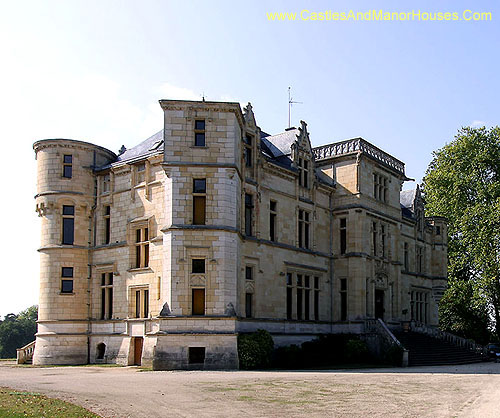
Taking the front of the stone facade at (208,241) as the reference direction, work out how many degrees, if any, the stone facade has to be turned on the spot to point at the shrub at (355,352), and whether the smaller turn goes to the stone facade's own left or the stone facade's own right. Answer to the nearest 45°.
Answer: approximately 45° to the stone facade's own left
